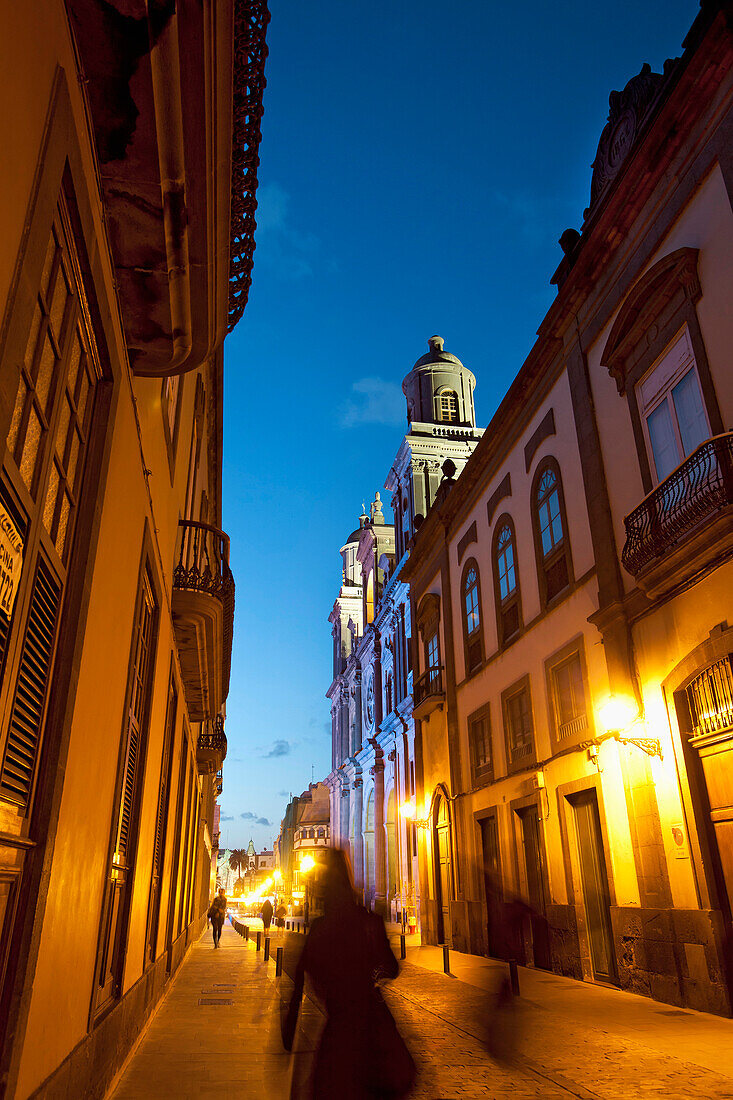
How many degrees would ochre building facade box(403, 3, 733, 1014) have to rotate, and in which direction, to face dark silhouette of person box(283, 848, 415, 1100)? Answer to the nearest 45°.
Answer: approximately 45° to its left

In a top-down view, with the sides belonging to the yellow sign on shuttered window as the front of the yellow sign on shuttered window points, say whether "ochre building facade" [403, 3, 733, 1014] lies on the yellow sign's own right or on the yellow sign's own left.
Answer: on the yellow sign's own left

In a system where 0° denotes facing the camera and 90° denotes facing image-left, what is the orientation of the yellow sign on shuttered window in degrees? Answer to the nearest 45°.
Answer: approximately 315°

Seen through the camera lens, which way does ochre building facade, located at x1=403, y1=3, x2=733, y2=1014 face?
facing the viewer and to the left of the viewer

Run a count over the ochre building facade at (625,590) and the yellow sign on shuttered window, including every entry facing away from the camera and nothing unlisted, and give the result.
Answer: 0

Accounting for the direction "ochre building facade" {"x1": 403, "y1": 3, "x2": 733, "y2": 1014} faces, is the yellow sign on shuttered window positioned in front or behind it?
in front
